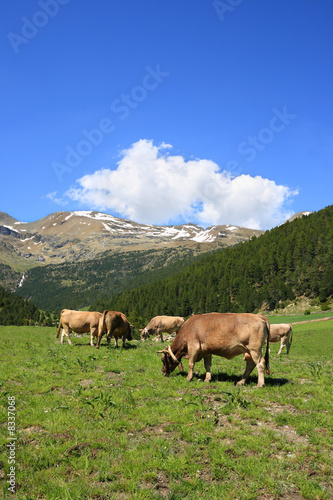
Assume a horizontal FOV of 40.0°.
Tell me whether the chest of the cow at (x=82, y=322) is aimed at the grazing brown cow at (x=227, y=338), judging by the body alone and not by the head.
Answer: no

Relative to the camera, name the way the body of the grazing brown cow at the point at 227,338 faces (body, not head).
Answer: to the viewer's left

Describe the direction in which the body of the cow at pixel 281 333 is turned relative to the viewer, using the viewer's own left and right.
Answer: facing to the left of the viewer

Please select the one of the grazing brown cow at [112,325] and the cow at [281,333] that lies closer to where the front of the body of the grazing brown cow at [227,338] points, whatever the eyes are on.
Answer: the grazing brown cow

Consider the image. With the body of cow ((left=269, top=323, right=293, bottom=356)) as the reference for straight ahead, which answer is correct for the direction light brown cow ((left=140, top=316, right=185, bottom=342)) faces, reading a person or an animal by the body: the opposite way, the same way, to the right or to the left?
the same way

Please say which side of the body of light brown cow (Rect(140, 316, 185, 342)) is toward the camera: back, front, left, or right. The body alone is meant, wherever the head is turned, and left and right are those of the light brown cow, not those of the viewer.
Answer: left

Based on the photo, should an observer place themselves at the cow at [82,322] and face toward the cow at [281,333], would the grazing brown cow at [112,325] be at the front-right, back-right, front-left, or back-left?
front-right

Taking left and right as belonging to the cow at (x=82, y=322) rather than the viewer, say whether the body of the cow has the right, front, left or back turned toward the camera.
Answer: right

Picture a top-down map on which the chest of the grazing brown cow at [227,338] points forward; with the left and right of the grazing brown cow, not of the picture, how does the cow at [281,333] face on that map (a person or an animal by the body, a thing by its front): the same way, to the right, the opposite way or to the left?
the same way
